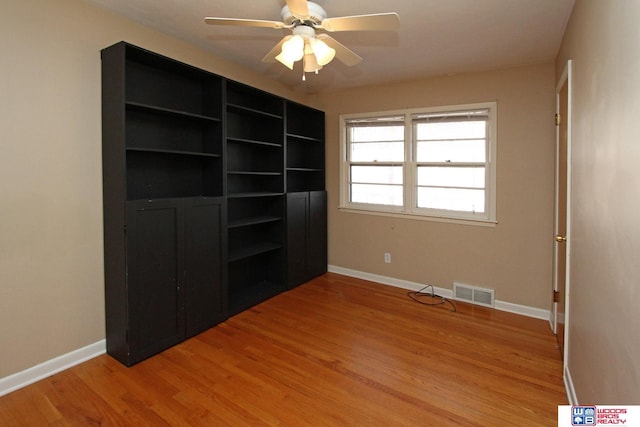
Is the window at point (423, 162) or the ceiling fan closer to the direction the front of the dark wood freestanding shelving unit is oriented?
the ceiling fan

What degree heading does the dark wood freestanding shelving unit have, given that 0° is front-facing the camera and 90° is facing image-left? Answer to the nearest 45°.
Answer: approximately 315°

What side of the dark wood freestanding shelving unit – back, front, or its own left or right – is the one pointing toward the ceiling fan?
front

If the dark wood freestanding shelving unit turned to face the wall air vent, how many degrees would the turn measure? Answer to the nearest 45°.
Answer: approximately 45° to its left

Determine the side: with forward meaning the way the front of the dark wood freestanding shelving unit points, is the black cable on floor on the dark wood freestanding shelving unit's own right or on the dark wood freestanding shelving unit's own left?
on the dark wood freestanding shelving unit's own left
